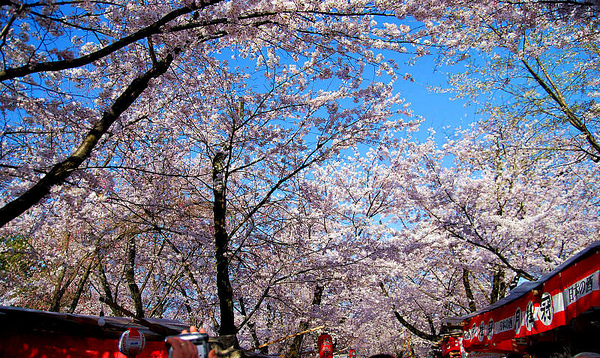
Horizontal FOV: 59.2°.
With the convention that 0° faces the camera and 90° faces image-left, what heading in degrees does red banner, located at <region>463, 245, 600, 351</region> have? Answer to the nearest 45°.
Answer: approximately 45°

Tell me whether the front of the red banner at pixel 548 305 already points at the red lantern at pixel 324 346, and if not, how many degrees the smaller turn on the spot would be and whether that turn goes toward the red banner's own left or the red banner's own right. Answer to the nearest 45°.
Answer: approximately 90° to the red banner's own right

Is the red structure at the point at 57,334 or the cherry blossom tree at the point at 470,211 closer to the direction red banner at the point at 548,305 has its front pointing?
the red structure

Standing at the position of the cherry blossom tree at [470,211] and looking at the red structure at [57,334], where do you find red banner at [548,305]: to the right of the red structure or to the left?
left

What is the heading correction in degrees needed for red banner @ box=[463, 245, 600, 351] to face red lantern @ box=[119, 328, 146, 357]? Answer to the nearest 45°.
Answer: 0° — it already faces it

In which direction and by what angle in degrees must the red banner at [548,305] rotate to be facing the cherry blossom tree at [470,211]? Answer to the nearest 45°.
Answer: approximately 135° to its right

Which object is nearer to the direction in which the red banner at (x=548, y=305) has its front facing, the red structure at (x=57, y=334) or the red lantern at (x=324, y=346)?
the red structure
